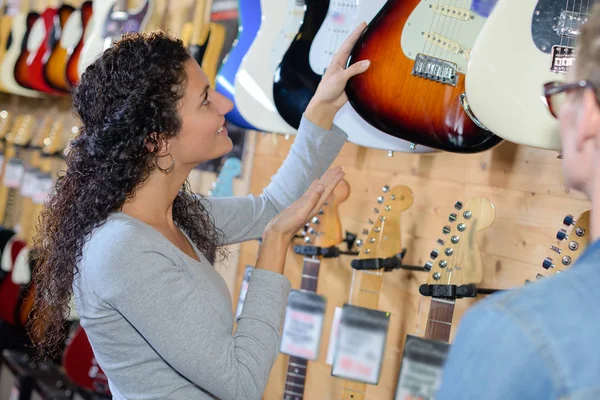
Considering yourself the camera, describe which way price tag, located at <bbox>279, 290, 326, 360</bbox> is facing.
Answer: facing the viewer

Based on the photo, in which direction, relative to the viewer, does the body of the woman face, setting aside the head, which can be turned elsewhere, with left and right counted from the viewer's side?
facing to the right of the viewer

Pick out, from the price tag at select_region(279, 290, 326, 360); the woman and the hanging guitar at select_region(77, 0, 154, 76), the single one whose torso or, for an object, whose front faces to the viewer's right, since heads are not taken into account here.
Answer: the woman

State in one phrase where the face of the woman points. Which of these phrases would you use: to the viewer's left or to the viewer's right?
to the viewer's right

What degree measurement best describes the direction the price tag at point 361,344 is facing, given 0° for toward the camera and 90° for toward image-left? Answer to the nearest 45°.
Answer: approximately 0°

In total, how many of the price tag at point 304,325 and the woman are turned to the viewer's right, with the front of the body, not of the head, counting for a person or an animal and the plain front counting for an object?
1

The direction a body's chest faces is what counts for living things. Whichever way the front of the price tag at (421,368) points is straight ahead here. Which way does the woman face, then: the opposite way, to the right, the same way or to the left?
to the left

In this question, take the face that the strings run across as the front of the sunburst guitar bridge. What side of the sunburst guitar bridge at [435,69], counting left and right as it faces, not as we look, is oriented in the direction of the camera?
front

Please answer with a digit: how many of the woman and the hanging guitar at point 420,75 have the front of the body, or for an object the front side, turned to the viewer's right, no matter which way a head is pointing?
1
